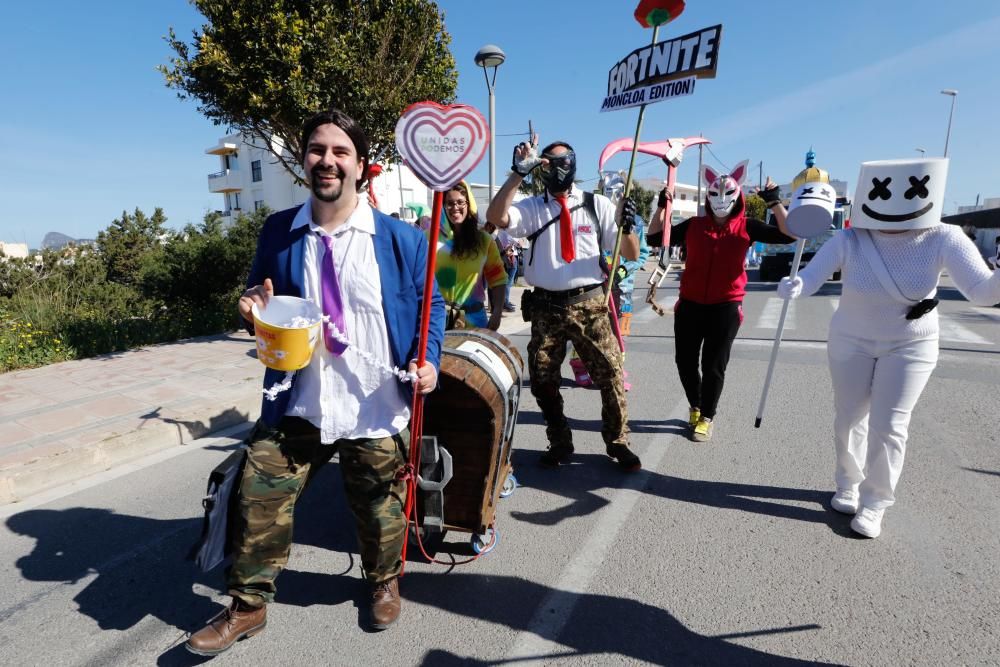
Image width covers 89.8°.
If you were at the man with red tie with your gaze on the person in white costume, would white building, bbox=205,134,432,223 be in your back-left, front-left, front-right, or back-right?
back-left

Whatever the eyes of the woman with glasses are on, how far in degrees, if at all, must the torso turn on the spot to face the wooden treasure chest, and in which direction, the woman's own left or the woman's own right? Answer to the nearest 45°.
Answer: approximately 45° to the woman's own left

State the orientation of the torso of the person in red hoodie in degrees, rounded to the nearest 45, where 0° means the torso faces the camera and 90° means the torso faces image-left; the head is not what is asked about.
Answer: approximately 0°
